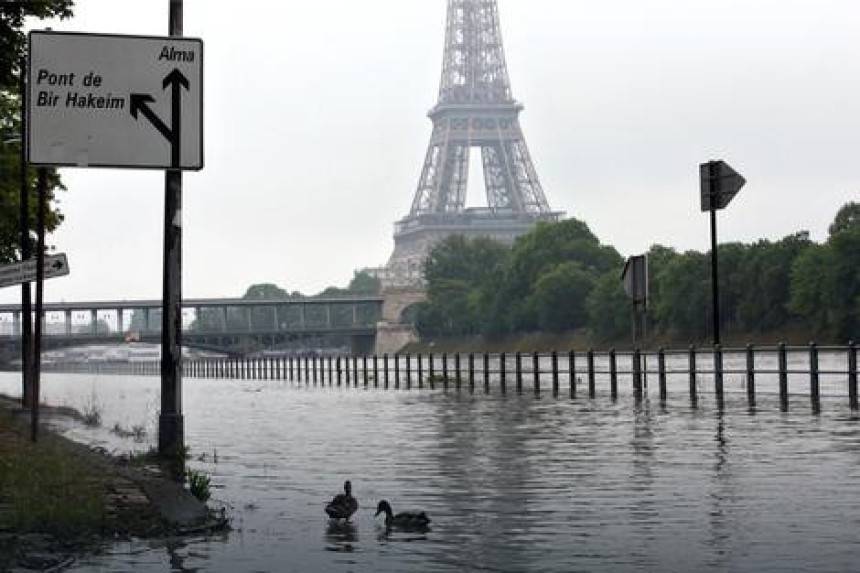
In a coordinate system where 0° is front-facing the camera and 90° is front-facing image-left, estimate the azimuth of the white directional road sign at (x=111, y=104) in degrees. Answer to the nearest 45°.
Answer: approximately 0°

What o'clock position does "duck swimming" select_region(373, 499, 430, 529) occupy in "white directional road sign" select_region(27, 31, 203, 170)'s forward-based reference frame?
The duck swimming is roughly at 11 o'clock from the white directional road sign.

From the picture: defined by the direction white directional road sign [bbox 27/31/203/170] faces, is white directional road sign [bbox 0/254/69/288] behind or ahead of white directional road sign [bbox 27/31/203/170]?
behind

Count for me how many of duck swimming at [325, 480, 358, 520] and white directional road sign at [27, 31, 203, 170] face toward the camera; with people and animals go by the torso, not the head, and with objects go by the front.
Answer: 1

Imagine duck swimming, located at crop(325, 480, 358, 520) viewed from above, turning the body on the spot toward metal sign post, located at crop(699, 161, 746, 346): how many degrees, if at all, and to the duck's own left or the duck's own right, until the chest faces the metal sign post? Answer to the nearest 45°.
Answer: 0° — it already faces it

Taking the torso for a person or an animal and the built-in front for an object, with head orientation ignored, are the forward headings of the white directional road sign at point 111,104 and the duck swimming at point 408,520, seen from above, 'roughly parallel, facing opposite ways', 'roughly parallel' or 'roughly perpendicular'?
roughly perpendicular

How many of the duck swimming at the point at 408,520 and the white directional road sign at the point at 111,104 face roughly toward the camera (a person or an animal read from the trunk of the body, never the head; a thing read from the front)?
1

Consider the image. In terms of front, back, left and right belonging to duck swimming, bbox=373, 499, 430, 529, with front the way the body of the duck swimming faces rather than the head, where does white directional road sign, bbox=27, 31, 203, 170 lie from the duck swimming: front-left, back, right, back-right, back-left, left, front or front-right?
front-right

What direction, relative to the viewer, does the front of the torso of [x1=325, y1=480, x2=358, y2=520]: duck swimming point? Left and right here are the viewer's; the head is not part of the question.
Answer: facing away from the viewer and to the right of the viewer

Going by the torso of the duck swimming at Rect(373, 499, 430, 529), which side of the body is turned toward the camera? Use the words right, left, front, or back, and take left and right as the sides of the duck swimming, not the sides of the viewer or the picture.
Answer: left
